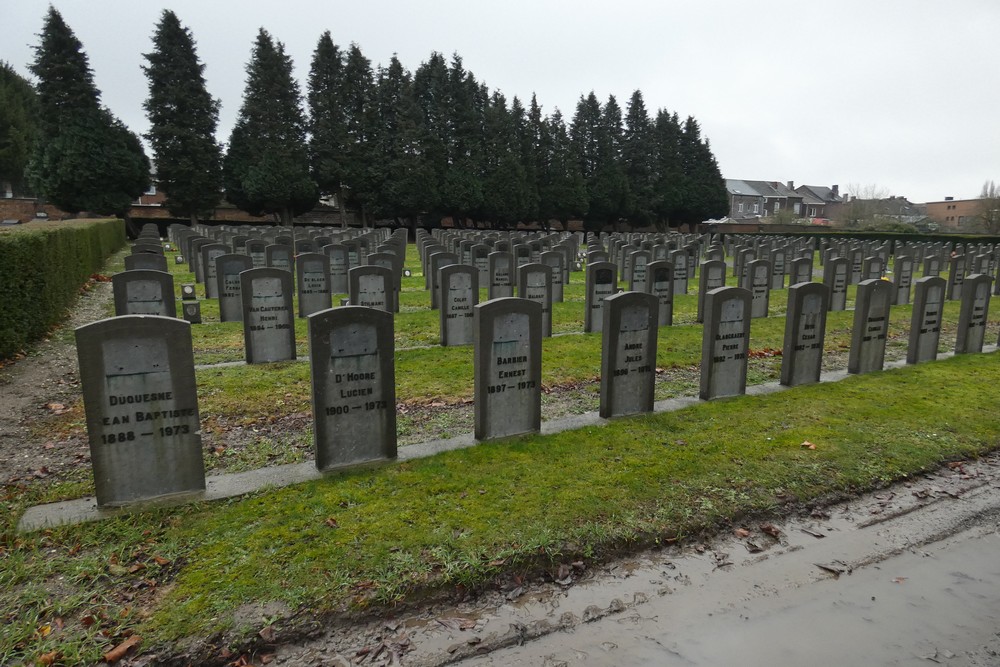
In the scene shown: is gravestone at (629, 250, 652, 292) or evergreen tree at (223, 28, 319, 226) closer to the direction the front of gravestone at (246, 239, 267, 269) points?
the gravestone

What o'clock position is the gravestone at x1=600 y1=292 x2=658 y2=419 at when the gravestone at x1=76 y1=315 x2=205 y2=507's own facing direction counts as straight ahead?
the gravestone at x1=600 y1=292 x2=658 y2=419 is roughly at 9 o'clock from the gravestone at x1=76 y1=315 x2=205 y2=507.

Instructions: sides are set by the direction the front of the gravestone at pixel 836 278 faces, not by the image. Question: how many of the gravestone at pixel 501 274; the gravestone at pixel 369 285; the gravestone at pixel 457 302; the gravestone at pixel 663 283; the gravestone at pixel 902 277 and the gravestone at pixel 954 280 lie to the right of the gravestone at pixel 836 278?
4

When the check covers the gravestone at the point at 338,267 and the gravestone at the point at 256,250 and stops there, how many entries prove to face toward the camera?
2

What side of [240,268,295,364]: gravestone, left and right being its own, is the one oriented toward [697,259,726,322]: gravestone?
left

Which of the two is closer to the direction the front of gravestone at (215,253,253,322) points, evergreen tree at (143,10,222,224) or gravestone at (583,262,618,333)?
the gravestone

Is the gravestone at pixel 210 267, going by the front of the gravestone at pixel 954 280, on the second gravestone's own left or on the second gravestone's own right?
on the second gravestone's own right

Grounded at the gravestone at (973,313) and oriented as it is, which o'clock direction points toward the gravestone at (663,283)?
the gravestone at (663,283) is roughly at 4 o'clock from the gravestone at (973,313).

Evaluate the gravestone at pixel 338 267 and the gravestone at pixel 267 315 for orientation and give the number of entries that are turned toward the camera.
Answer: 2

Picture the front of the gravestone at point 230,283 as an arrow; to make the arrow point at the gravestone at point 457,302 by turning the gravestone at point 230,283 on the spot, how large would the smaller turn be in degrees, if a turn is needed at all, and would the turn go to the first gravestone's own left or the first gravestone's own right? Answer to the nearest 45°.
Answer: approximately 45° to the first gravestone's own left

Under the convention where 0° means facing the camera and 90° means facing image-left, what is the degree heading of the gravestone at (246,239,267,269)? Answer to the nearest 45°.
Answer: approximately 0°

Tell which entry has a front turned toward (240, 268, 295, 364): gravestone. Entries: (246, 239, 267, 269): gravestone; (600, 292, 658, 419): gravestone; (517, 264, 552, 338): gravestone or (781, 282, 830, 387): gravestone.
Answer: (246, 239, 267, 269): gravestone
